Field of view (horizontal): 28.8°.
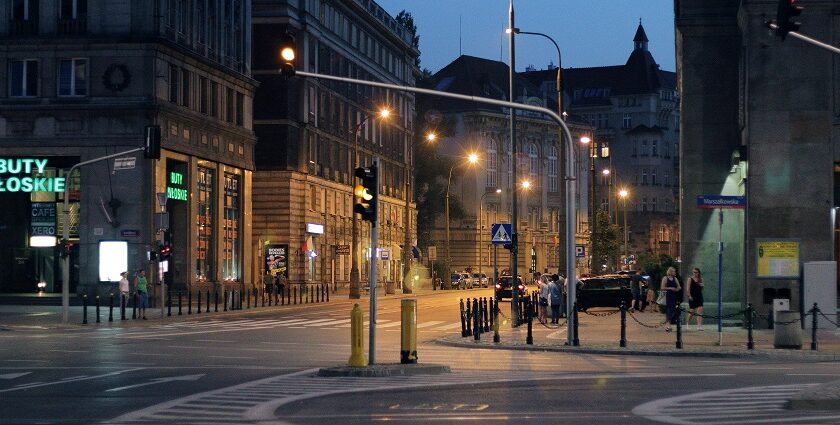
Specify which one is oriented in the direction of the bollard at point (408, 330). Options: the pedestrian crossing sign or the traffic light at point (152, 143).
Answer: the pedestrian crossing sign

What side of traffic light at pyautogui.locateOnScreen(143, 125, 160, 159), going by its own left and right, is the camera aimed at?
back

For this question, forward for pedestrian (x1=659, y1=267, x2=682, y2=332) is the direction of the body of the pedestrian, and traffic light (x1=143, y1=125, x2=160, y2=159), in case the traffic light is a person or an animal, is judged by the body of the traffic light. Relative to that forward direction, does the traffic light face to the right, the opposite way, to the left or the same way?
the opposite way

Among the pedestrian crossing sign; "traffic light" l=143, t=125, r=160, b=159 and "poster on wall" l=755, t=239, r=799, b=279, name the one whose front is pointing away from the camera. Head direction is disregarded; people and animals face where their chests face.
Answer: the traffic light

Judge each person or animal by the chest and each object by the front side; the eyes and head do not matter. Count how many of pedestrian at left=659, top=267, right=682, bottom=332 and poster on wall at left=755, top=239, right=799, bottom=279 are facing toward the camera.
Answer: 2

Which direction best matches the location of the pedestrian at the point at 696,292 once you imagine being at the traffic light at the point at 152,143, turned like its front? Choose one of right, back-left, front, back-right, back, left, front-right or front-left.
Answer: back-right
